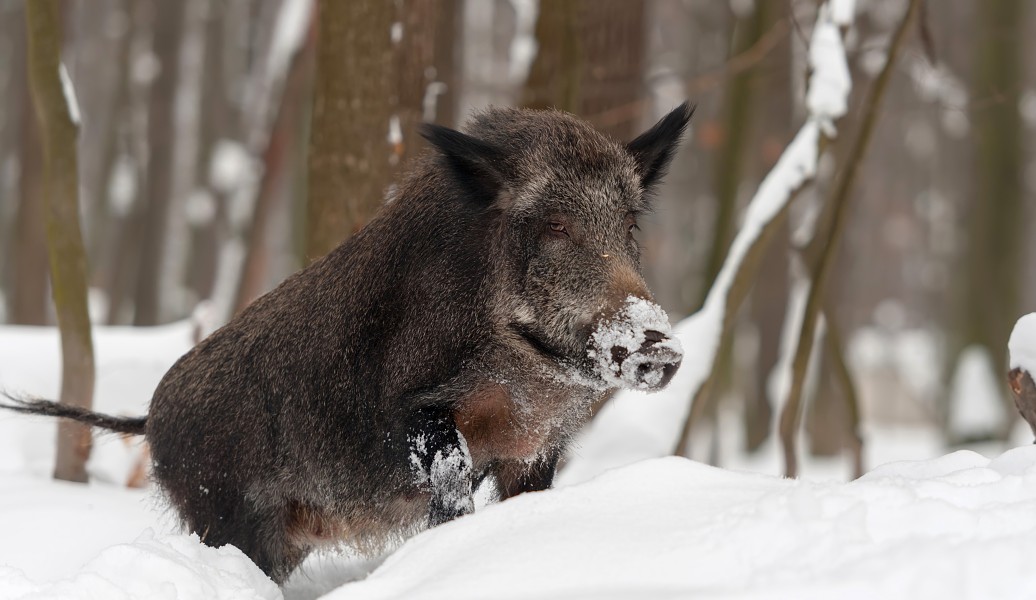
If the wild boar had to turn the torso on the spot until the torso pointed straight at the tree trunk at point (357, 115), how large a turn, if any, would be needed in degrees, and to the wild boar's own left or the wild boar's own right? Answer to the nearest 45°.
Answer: approximately 135° to the wild boar's own left

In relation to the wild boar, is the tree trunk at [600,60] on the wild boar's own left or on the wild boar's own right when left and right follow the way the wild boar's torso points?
on the wild boar's own left

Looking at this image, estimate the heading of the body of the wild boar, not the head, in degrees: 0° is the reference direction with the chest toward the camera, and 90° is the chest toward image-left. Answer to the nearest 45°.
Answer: approximately 315°

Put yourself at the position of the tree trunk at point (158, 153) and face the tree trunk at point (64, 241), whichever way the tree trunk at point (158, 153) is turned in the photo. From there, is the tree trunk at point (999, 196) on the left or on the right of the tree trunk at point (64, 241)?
left

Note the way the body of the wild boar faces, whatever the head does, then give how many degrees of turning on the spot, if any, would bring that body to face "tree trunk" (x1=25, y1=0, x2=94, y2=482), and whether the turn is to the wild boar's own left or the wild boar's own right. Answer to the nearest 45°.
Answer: approximately 180°

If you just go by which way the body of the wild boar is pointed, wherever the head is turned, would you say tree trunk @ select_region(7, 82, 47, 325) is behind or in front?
behind

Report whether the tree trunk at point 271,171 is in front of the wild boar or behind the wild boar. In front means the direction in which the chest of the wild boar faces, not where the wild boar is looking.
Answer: behind
